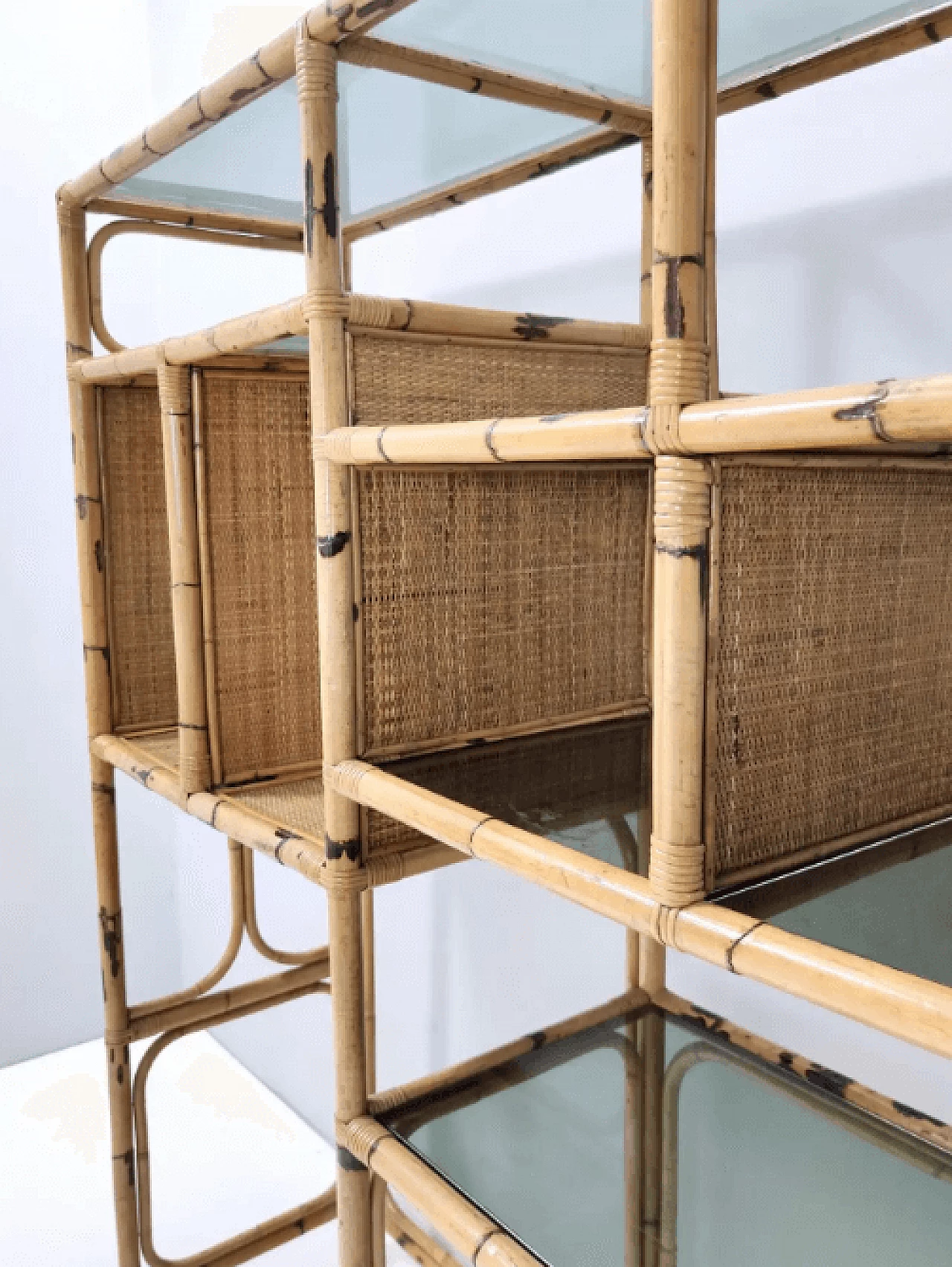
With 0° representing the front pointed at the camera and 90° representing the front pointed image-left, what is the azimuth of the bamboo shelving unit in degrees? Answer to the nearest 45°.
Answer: approximately 45°
